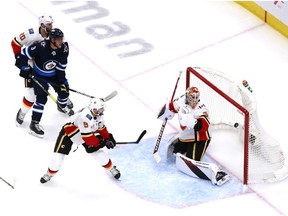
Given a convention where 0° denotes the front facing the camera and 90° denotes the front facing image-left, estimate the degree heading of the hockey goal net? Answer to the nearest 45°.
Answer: approximately 45°

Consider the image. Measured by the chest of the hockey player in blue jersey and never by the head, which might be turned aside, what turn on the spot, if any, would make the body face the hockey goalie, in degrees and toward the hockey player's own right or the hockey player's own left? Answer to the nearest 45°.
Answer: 0° — they already face them

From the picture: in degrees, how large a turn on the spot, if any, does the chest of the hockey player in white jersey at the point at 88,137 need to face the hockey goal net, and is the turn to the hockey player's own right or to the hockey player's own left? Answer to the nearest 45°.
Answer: approximately 45° to the hockey player's own left

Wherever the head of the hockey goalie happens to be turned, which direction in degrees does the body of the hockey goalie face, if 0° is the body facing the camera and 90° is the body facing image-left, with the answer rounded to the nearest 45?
approximately 45°

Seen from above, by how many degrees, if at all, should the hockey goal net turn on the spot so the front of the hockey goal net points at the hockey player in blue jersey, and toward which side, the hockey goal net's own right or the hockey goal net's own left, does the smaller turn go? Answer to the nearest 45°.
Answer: approximately 45° to the hockey goal net's own right

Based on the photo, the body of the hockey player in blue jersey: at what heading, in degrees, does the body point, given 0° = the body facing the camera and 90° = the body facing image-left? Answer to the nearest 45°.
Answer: approximately 315°

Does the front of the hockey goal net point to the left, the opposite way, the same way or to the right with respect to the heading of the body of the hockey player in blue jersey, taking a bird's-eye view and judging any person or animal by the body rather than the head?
to the right

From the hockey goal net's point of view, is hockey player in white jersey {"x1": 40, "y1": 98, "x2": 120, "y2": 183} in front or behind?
in front

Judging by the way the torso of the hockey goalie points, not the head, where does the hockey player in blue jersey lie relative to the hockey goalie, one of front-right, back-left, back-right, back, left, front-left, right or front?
front-right
